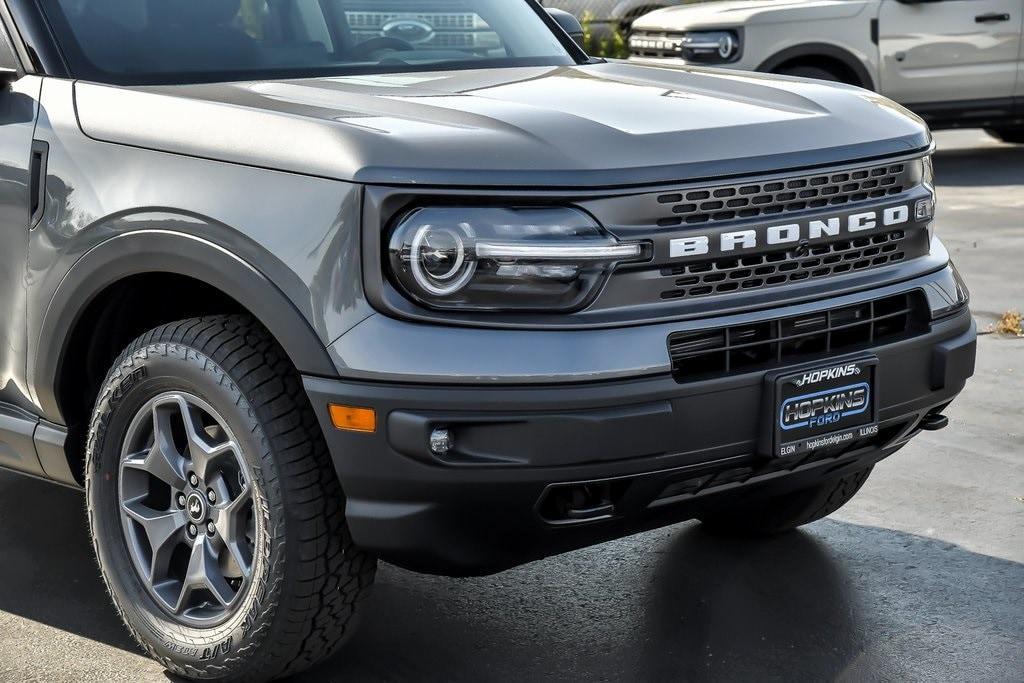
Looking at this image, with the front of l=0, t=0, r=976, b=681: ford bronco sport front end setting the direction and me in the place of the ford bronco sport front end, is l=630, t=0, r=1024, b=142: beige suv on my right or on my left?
on my left

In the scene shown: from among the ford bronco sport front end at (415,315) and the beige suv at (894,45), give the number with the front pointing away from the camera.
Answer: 0

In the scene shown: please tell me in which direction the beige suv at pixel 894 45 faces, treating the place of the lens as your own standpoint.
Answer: facing the viewer and to the left of the viewer

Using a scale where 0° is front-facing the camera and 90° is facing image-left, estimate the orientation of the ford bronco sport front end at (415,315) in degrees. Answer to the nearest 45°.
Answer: approximately 315°

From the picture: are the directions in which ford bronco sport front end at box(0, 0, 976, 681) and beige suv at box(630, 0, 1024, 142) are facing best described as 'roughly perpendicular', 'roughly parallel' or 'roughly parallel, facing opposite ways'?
roughly perpendicular

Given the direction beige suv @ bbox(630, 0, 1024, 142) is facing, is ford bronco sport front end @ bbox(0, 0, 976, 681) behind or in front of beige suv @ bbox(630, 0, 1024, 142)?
in front
